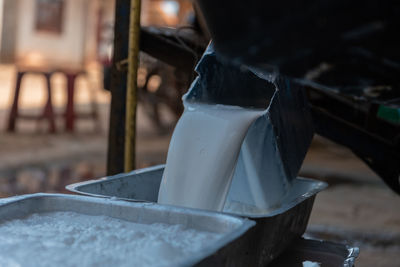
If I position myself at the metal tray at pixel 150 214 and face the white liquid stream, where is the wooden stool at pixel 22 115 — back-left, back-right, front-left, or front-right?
front-left

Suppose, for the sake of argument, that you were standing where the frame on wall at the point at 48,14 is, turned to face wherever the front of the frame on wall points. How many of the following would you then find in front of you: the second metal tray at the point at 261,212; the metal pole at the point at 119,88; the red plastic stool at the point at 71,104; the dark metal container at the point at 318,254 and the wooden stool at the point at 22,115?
5

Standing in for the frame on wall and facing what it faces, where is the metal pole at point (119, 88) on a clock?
The metal pole is roughly at 12 o'clock from the frame on wall.

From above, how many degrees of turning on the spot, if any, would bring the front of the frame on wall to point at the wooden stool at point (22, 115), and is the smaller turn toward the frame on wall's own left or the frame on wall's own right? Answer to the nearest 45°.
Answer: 0° — it already faces it

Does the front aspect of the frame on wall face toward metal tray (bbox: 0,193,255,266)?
yes

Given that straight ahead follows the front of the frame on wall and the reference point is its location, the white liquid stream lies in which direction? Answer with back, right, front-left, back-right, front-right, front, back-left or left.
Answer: front

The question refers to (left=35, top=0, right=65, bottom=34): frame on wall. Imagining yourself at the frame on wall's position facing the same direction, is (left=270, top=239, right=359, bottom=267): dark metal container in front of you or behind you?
in front

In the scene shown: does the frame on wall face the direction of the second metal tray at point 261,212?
yes

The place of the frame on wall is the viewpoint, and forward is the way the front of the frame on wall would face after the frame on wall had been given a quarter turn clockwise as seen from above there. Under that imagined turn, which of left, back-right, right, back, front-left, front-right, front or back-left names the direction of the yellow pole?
left

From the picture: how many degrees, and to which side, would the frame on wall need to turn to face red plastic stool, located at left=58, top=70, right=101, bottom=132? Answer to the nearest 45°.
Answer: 0° — it already faces it

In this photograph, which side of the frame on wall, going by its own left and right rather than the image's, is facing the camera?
front
